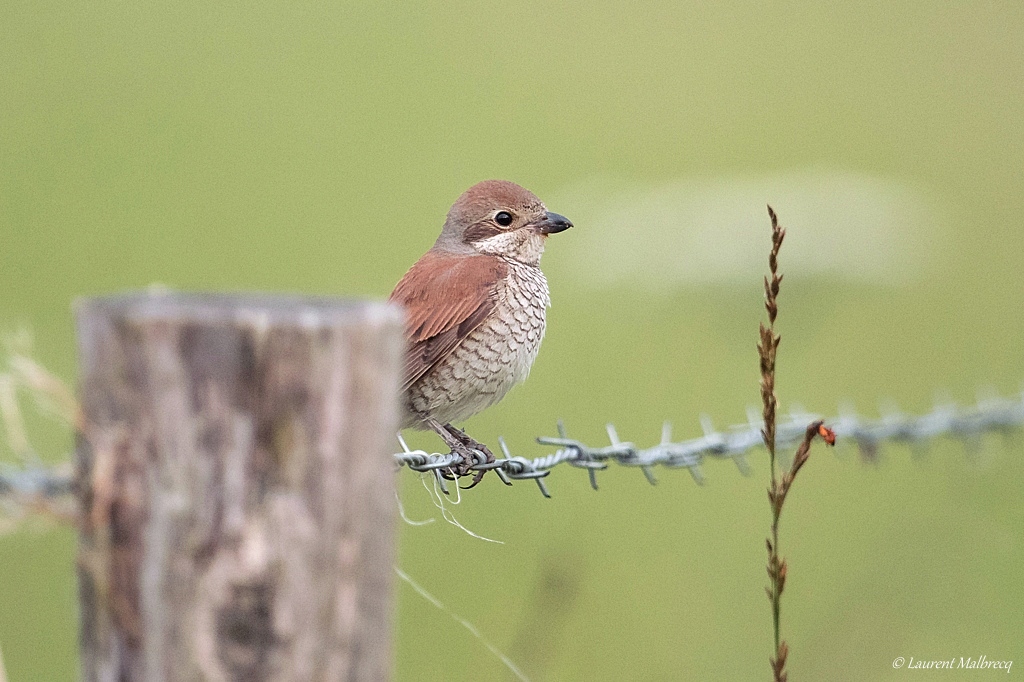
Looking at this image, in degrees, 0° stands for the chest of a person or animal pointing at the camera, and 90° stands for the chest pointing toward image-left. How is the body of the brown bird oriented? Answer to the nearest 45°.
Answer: approximately 270°

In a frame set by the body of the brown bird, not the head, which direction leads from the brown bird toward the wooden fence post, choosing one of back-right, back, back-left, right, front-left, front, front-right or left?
right
